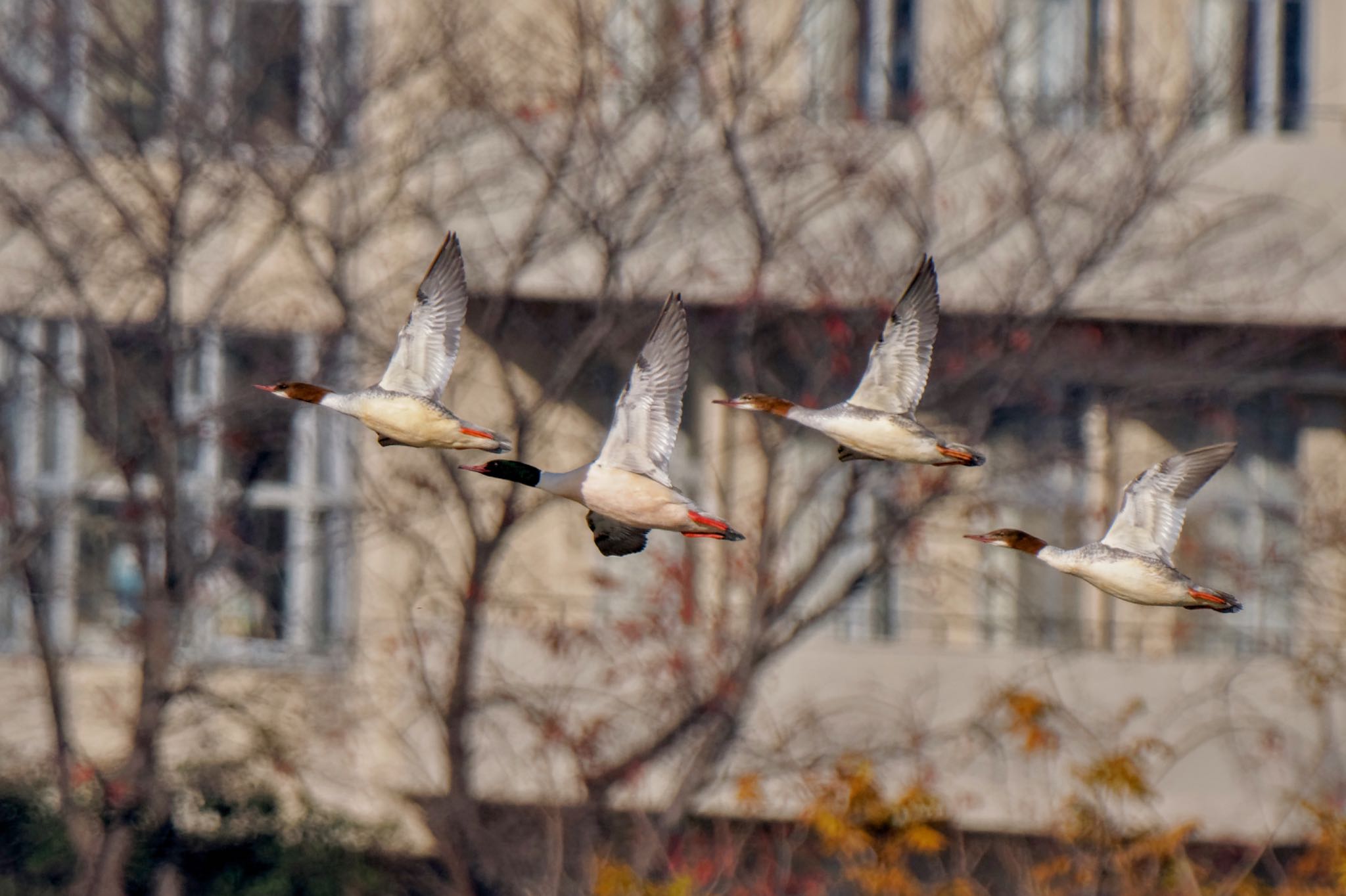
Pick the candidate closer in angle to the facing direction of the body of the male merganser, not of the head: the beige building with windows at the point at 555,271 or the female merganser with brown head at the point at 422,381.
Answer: the female merganser with brown head

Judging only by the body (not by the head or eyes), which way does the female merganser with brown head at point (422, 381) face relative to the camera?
to the viewer's left

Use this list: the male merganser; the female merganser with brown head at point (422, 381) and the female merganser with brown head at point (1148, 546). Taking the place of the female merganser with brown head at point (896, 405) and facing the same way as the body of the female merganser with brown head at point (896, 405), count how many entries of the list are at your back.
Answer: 1

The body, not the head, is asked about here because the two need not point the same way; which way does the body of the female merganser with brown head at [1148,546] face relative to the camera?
to the viewer's left

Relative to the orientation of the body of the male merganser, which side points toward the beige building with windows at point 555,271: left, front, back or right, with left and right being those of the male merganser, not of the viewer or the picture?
right

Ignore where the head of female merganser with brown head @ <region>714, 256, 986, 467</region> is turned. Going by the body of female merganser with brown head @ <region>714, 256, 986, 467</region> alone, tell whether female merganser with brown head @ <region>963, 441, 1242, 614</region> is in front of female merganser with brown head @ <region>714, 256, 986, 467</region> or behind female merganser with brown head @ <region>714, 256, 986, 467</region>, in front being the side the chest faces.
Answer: behind

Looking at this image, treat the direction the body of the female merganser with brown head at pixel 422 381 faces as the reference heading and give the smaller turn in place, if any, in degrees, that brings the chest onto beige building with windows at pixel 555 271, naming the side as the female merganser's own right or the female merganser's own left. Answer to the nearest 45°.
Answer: approximately 90° to the female merganser's own right

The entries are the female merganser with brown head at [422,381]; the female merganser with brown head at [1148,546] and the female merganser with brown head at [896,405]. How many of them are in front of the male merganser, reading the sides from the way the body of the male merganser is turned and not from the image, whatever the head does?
1

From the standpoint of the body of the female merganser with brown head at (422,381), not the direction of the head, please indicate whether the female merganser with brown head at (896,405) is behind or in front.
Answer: behind

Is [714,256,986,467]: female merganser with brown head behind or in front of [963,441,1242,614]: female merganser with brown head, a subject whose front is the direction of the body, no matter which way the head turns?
in front

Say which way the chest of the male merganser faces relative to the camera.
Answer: to the viewer's left

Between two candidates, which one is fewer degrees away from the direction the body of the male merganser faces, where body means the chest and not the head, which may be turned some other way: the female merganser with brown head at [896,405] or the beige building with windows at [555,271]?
the beige building with windows

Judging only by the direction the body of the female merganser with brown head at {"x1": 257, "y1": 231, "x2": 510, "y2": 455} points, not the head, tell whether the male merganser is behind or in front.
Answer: behind

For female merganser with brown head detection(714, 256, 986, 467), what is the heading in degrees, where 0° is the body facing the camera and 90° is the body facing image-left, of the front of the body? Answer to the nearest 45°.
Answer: approximately 90°

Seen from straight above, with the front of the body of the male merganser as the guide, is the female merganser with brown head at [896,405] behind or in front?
behind

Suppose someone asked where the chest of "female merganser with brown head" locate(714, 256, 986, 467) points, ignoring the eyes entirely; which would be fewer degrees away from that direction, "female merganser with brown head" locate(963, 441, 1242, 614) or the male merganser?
the male merganser
